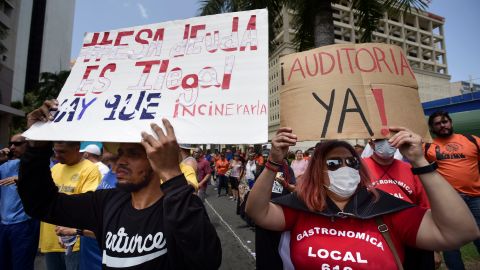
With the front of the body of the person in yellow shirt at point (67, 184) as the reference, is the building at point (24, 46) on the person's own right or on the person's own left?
on the person's own right

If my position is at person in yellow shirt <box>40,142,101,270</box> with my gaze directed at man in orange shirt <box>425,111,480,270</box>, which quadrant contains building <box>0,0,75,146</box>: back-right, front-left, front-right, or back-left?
back-left

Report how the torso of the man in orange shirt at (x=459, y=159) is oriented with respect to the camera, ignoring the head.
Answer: toward the camera

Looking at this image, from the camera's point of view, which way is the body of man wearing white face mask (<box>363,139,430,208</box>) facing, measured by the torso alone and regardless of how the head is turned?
toward the camera

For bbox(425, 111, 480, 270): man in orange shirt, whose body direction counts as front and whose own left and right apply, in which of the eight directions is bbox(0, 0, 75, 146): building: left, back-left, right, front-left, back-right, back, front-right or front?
right

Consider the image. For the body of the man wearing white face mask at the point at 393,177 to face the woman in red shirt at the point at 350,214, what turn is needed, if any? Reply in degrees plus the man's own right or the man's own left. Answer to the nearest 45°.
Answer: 0° — they already face them

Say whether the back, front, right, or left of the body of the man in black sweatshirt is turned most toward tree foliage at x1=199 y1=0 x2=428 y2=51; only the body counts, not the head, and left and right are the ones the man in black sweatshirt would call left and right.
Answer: back

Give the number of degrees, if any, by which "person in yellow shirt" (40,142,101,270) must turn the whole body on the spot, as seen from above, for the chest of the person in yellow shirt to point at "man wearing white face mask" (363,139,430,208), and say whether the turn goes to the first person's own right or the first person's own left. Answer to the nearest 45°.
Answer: approximately 90° to the first person's own left

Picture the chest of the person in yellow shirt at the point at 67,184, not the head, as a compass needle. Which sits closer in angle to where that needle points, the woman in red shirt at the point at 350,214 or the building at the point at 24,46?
the woman in red shirt

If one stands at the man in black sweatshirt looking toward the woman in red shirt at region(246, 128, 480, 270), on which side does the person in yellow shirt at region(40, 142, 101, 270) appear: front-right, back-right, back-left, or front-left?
back-left
